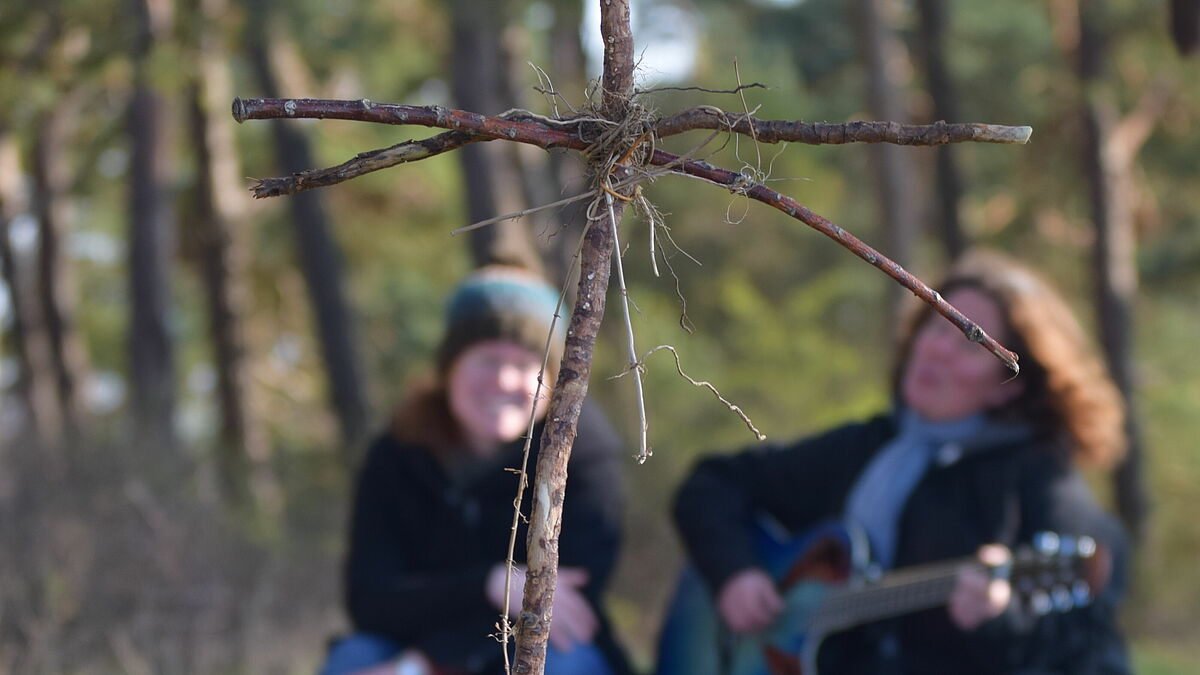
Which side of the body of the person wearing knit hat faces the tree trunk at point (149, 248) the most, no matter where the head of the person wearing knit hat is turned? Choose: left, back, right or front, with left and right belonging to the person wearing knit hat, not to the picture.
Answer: back

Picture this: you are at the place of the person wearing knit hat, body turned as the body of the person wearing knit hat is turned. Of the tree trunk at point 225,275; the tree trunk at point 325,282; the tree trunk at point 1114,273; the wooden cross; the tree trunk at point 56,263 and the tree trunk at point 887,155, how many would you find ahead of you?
1

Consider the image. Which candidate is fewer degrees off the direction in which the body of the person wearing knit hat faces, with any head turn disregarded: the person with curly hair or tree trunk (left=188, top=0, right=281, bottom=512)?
the person with curly hair

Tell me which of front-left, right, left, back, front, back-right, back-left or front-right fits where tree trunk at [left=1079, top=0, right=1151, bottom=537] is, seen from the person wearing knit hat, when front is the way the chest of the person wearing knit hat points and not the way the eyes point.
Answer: back-left

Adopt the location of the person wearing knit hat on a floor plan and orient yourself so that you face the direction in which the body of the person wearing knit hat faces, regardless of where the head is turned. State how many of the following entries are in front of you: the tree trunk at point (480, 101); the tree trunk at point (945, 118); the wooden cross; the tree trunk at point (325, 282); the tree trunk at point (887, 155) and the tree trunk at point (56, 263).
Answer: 1

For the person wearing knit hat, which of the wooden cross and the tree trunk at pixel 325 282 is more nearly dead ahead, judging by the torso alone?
the wooden cross

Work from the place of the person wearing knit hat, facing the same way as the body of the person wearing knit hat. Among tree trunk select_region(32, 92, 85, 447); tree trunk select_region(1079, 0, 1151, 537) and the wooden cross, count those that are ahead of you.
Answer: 1

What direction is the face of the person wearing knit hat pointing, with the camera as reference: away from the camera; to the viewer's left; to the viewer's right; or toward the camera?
toward the camera

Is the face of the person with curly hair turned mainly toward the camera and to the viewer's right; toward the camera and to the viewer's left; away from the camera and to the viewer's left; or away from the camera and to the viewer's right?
toward the camera and to the viewer's left

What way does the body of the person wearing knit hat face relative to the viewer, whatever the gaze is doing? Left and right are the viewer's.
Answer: facing the viewer

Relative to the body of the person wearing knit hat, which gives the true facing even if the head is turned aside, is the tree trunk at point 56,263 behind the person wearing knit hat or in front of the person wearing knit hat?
behind

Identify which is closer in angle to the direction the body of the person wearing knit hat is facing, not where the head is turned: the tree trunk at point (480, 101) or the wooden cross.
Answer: the wooden cross

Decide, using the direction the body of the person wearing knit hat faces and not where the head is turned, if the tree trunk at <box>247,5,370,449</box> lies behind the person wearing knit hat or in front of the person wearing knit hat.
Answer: behind

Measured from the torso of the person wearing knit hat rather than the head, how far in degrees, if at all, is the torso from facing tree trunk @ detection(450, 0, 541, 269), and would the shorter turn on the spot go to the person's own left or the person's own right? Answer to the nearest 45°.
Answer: approximately 180°

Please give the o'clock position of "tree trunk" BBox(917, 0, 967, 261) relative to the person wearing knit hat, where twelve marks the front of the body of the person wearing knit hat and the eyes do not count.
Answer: The tree trunk is roughly at 7 o'clock from the person wearing knit hat.

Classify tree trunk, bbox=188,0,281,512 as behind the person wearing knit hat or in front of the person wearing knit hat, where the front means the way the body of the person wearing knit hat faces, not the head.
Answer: behind

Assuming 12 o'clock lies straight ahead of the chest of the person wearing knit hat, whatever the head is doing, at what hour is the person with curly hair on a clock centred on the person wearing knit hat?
The person with curly hair is roughly at 9 o'clock from the person wearing knit hat.

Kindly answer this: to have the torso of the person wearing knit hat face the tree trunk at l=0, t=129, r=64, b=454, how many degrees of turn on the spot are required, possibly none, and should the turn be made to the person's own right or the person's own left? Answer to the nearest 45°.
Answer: approximately 135° to the person's own right
